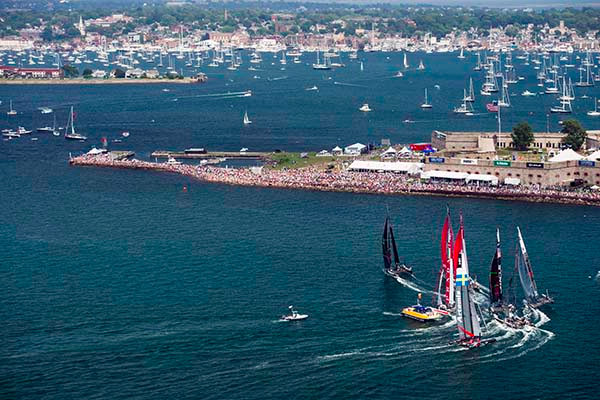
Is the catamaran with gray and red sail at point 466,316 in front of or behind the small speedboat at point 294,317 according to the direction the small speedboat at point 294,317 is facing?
in front

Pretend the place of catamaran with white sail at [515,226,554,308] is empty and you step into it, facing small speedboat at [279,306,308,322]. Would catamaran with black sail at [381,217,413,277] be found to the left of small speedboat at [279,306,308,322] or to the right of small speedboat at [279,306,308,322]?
right

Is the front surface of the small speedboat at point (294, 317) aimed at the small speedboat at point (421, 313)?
yes

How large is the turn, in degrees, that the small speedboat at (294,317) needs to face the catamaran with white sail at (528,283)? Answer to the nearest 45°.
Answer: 0° — it already faces it

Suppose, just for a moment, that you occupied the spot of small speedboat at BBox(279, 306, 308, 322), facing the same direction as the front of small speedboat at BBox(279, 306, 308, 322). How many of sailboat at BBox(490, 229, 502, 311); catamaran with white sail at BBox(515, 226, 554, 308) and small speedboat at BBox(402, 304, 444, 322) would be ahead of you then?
3

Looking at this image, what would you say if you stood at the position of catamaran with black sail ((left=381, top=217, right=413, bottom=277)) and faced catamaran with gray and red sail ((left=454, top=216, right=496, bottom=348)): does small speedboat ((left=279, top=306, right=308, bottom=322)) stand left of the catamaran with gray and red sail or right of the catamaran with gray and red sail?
right

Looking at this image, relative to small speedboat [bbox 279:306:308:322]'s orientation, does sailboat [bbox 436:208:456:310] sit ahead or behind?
ahead

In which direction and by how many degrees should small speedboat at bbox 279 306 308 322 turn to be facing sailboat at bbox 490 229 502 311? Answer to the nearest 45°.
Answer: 0° — it already faces it

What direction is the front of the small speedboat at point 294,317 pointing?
to the viewer's right

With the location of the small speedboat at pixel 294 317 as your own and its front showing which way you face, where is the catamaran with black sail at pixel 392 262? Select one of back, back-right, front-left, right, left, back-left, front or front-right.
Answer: front-left

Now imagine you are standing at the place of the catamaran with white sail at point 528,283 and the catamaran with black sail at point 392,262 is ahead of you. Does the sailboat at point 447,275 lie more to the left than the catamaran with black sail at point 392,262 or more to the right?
left
